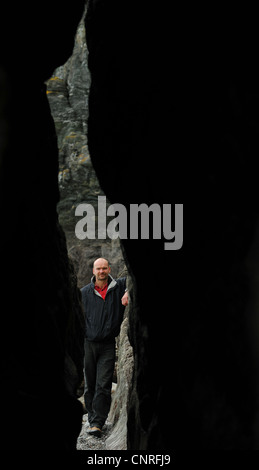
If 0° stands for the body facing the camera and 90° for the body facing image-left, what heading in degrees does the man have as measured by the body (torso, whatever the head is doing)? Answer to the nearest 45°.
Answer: approximately 0°
